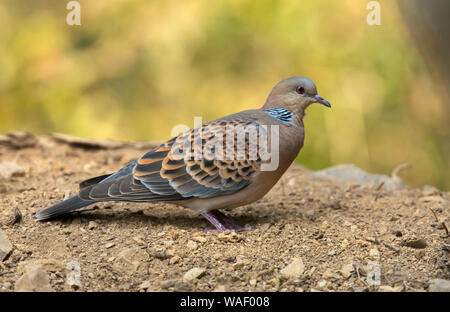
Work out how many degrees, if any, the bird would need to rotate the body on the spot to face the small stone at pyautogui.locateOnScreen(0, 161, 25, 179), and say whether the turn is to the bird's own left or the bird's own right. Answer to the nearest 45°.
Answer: approximately 135° to the bird's own left

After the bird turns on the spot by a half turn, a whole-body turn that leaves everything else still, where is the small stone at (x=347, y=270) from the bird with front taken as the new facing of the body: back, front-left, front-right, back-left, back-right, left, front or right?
back-left

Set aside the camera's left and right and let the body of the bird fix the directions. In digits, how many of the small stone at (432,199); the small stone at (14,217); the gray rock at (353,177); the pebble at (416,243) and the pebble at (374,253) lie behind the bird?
1

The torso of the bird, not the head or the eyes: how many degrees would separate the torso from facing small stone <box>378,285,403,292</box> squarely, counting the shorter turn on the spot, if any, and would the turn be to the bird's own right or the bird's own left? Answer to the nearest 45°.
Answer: approximately 45° to the bird's own right

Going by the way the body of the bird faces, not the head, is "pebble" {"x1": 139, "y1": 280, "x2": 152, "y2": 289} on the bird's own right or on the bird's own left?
on the bird's own right

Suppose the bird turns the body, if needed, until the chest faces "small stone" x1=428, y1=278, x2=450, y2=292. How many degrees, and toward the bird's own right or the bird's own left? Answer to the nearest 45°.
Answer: approximately 45° to the bird's own right

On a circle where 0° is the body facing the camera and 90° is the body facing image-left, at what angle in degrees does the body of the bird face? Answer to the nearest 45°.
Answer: approximately 270°

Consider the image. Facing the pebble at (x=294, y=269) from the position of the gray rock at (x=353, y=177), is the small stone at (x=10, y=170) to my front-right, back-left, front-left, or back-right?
front-right

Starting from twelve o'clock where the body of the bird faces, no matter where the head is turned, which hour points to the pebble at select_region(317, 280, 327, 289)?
The pebble is roughly at 2 o'clock from the bird.

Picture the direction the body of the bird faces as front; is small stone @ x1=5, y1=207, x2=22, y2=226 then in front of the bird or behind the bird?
behind

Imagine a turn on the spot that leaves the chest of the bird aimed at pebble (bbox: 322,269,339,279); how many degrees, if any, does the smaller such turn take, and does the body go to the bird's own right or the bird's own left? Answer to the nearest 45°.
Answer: approximately 45° to the bird's own right

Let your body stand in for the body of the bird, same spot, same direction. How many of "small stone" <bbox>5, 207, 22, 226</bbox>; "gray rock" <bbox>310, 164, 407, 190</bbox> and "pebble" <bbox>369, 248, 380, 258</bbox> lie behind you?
1

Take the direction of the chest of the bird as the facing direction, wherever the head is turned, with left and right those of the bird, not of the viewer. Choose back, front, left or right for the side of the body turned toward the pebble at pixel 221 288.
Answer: right

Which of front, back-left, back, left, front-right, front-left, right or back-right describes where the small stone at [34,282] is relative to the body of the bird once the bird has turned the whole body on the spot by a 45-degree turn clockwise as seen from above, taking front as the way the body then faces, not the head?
right
